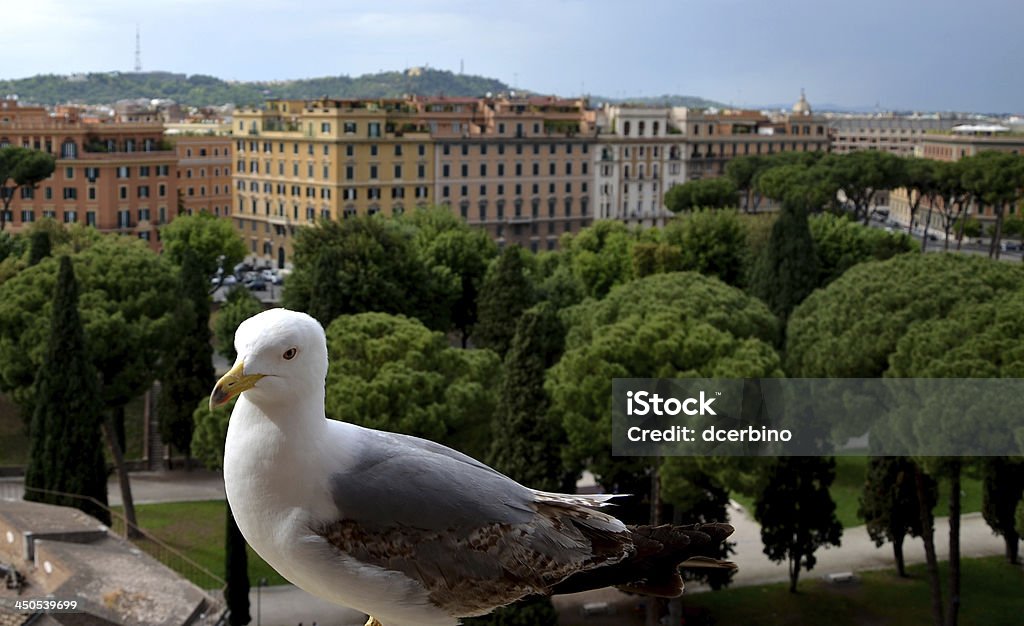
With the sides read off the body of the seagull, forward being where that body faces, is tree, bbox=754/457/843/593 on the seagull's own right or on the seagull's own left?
on the seagull's own right

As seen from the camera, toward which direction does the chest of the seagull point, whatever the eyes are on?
to the viewer's left

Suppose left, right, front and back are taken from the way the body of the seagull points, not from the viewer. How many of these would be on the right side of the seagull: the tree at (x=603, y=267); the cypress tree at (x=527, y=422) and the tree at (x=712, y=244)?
3

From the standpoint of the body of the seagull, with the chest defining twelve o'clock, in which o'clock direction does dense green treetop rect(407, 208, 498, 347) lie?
The dense green treetop is roughly at 3 o'clock from the seagull.

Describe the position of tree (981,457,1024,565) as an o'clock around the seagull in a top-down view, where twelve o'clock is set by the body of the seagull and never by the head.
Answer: The tree is roughly at 4 o'clock from the seagull.

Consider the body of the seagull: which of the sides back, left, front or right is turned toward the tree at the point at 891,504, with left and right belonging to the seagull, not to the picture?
right

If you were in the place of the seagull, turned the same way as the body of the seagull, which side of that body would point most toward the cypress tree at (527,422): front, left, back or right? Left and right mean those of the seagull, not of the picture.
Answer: right

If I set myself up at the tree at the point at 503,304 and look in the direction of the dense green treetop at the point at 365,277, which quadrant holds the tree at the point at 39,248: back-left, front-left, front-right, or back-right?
front-left

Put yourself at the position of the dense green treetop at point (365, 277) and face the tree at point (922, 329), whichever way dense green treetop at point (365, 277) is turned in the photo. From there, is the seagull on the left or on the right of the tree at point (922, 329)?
right

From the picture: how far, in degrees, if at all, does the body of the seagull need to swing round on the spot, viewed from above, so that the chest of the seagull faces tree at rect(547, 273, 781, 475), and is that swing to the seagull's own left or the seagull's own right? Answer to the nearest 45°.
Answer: approximately 90° to the seagull's own right

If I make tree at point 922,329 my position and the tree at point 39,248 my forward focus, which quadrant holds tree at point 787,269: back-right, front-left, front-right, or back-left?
front-right

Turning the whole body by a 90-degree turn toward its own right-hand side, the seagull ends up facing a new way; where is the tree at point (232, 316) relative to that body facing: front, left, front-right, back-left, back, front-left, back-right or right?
front

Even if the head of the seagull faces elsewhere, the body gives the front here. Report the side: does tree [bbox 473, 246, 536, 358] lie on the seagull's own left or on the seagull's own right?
on the seagull's own right
